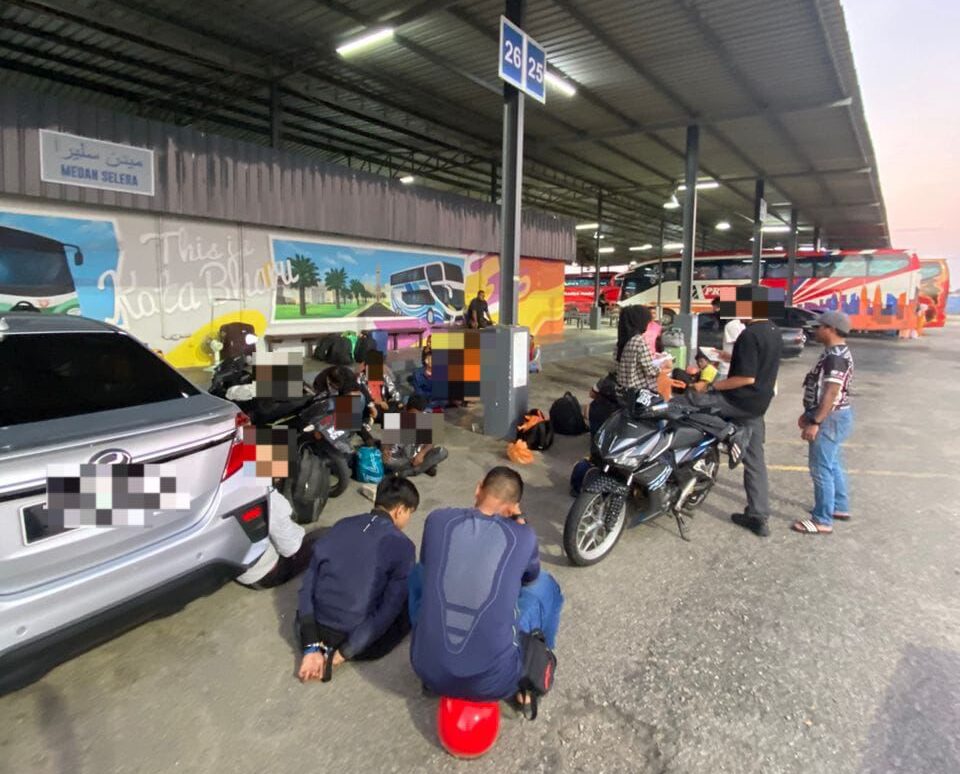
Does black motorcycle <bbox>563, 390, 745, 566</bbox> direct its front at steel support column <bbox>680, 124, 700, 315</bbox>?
no

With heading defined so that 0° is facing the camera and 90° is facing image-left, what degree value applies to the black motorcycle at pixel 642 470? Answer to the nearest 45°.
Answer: approximately 45°

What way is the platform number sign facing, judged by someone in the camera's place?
facing the viewer and to the right of the viewer

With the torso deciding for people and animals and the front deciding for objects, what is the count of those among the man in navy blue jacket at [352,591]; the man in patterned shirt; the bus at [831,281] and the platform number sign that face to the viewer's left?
2

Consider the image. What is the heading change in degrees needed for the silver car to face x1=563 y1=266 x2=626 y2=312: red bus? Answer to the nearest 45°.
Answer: approximately 90° to its right

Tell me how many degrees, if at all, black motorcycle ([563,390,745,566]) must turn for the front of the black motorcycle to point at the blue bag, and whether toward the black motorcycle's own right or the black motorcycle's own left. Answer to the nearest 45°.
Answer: approximately 45° to the black motorcycle's own right

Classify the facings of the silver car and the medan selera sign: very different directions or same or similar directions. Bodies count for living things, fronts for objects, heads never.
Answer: very different directions

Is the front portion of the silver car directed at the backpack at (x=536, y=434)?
no

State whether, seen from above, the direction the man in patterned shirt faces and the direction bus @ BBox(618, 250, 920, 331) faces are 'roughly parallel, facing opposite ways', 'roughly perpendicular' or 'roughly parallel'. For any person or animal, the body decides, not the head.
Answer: roughly parallel

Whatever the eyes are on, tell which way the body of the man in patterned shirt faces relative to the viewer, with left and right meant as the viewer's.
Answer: facing to the left of the viewer

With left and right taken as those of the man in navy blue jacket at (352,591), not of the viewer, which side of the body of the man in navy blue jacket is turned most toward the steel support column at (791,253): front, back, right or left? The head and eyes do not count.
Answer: front

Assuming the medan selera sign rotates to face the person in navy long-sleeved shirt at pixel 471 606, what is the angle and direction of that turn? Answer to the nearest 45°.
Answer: approximately 45° to its right

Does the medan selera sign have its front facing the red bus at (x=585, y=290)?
no

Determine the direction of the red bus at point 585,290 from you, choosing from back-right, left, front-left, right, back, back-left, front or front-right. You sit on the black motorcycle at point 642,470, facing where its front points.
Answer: back-right

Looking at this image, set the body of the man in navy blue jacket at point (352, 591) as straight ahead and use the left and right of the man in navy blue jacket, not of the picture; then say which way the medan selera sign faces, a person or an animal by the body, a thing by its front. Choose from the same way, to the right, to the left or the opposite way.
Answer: to the right

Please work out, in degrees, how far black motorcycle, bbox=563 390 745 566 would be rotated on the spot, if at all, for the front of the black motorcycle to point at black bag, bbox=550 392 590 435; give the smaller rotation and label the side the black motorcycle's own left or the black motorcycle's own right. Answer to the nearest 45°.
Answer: approximately 135° to the black motorcycle's own right

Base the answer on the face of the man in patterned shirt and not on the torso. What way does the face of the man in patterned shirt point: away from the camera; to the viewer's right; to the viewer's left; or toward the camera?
to the viewer's left

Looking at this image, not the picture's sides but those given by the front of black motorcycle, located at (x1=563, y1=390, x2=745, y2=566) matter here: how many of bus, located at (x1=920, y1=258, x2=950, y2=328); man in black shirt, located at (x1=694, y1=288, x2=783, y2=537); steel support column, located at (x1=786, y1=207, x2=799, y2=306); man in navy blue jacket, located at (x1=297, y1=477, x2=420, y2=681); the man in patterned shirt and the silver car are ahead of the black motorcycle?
2
